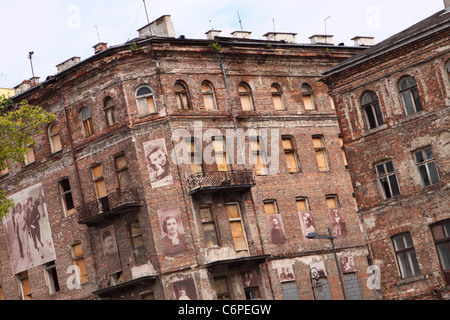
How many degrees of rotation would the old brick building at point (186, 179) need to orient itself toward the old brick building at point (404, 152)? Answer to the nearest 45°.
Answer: approximately 45° to its left

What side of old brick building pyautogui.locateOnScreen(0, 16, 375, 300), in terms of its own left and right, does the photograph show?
front
